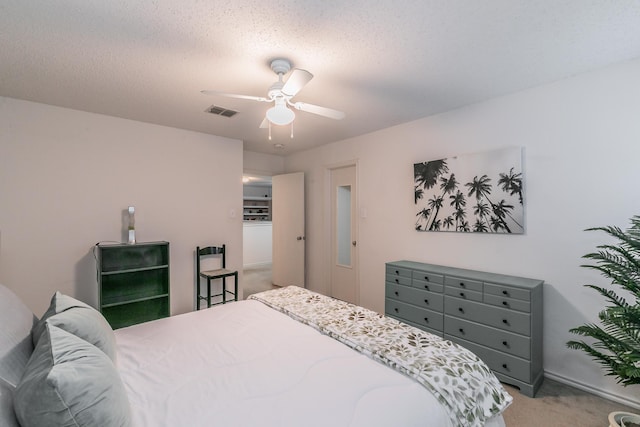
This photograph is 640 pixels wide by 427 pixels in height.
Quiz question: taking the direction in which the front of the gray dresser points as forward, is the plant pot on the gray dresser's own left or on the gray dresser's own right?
on the gray dresser's own left

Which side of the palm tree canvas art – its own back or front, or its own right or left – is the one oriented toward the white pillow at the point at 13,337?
front

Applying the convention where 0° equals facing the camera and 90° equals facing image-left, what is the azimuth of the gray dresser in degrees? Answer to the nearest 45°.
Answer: approximately 45°

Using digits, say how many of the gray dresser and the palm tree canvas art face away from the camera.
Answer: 0

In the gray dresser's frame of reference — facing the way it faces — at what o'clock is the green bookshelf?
The green bookshelf is roughly at 1 o'clock from the gray dresser.

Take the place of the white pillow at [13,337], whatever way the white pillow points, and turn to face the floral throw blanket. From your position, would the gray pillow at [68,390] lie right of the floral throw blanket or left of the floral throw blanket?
right

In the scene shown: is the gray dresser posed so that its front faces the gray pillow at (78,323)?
yes

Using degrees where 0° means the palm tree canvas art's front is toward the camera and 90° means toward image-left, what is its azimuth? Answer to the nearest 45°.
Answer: approximately 45°

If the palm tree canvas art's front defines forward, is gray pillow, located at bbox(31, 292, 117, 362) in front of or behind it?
in front

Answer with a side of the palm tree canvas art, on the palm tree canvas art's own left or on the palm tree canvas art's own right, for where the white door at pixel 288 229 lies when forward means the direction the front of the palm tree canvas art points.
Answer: on the palm tree canvas art's own right

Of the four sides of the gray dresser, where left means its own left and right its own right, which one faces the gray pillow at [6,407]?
front

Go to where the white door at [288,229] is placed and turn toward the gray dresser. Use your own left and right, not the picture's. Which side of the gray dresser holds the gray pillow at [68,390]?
right
